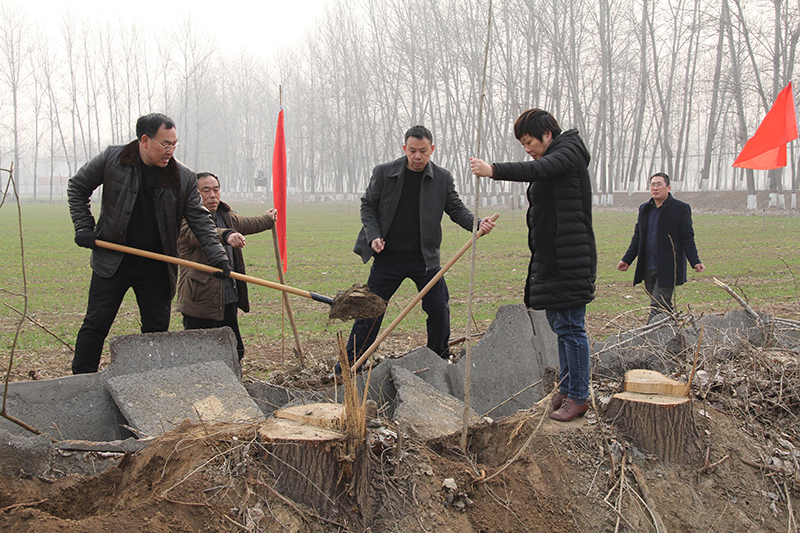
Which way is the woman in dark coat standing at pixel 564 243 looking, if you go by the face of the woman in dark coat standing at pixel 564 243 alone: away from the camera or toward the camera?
toward the camera

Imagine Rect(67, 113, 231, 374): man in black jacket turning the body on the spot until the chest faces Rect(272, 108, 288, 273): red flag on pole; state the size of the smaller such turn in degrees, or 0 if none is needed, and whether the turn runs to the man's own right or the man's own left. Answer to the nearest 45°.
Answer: approximately 90° to the man's own left

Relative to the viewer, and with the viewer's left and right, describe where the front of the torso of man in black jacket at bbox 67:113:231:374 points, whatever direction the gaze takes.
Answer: facing the viewer and to the right of the viewer

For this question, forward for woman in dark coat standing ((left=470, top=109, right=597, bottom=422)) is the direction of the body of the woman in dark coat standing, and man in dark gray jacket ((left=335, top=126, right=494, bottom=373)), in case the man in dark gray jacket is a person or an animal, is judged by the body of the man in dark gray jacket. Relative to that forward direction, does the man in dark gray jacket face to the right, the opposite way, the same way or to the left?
to the left

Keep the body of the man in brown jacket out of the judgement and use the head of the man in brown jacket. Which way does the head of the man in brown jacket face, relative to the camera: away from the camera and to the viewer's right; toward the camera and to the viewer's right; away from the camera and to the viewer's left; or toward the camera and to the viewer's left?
toward the camera and to the viewer's right

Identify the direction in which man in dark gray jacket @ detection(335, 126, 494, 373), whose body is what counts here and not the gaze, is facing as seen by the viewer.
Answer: toward the camera

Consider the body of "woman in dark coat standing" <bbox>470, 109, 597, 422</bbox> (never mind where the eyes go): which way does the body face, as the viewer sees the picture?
to the viewer's left

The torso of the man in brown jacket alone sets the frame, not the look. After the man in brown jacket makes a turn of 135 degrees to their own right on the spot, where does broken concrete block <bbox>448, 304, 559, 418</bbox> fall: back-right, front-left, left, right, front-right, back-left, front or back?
back

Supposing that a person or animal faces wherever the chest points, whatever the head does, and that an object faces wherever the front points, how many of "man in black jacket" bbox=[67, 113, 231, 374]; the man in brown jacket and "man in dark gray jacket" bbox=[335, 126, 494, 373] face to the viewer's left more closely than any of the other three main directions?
0

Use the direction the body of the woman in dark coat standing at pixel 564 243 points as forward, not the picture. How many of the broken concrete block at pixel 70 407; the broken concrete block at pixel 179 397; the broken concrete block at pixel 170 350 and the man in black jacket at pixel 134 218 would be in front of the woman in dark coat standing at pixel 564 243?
4

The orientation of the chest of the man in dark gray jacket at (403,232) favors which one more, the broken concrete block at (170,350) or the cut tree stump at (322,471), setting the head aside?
the cut tree stump

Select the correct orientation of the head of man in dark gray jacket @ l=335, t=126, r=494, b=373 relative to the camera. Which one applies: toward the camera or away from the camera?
toward the camera

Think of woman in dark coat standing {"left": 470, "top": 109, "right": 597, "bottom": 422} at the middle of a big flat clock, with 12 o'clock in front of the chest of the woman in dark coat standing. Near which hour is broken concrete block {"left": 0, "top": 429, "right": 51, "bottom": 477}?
The broken concrete block is roughly at 11 o'clock from the woman in dark coat standing.
